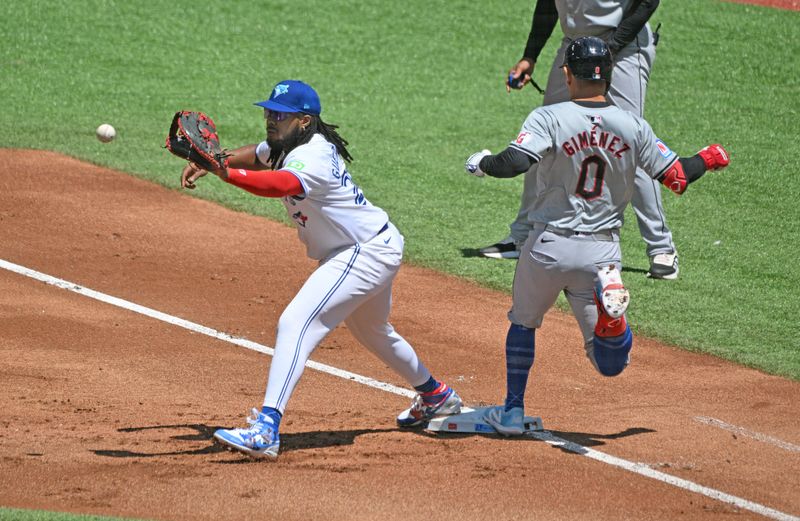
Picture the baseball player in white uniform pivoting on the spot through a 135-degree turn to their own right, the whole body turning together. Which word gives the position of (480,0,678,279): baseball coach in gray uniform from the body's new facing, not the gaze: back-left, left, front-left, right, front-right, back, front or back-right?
front

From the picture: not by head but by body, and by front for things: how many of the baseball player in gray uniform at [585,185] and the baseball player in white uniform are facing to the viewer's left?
1

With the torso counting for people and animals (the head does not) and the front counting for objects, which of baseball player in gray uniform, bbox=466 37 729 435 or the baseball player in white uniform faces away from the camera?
the baseball player in gray uniform

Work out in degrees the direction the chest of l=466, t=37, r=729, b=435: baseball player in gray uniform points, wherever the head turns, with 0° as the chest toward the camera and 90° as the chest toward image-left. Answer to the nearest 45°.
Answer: approximately 180°

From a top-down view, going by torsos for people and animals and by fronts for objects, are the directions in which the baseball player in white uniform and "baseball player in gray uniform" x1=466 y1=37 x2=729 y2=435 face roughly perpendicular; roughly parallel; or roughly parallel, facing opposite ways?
roughly perpendicular

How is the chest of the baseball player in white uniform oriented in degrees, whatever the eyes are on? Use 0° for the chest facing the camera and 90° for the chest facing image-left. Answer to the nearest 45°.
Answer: approximately 90°

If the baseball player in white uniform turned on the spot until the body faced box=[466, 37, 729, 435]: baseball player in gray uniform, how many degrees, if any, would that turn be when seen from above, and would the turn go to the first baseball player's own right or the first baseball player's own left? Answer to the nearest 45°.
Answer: approximately 180°

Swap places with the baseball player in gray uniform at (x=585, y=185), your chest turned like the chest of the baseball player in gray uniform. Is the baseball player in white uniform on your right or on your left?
on your left
